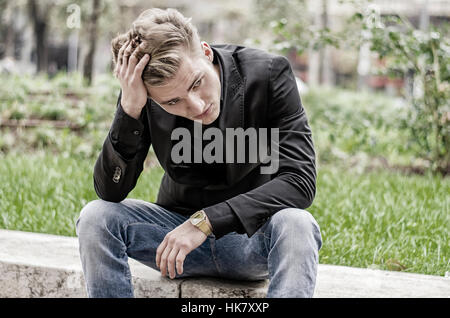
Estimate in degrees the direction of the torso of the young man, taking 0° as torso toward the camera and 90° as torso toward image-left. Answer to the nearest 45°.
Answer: approximately 0°

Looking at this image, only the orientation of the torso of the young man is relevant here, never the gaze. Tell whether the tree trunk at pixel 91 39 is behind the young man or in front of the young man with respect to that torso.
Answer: behind

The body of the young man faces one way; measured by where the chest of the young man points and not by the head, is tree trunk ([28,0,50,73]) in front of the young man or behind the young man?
behind
